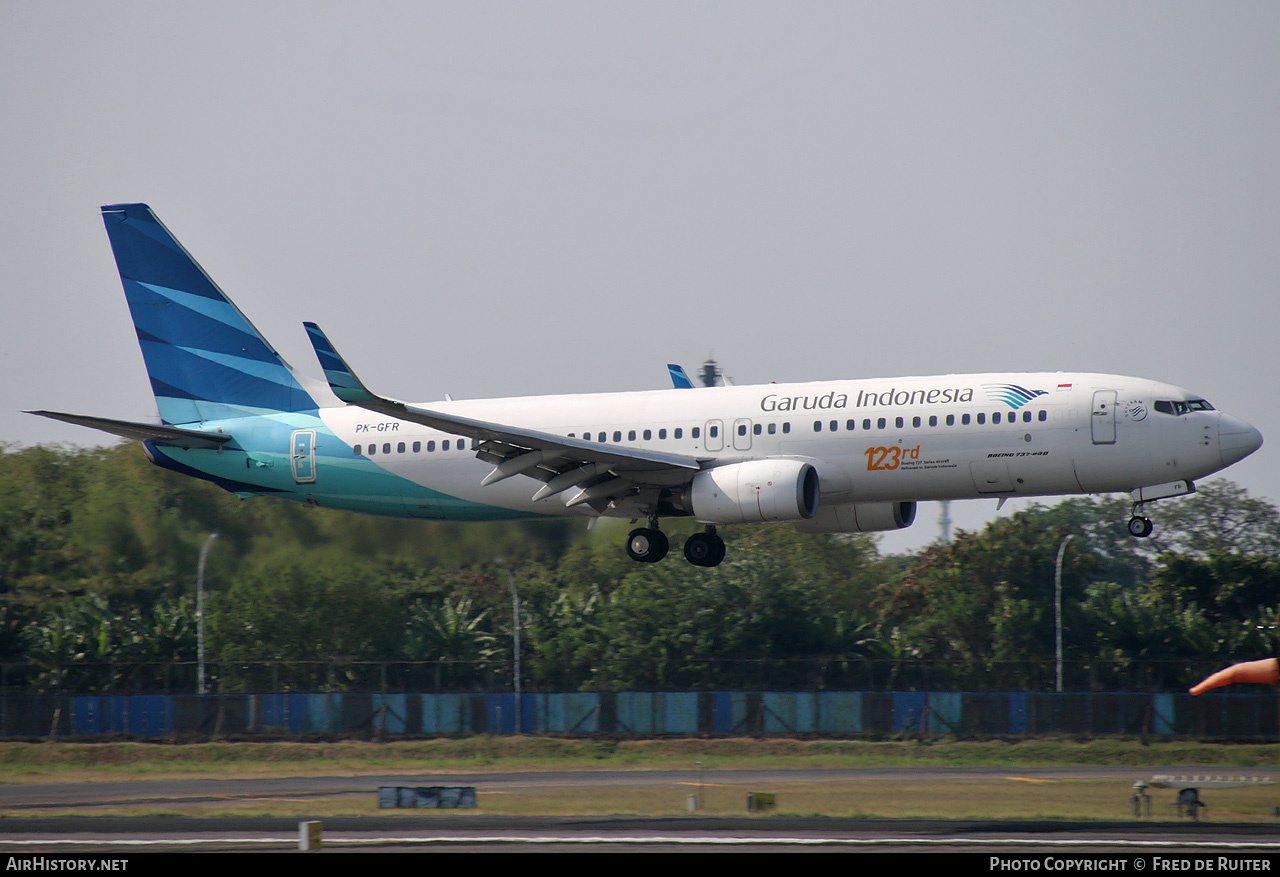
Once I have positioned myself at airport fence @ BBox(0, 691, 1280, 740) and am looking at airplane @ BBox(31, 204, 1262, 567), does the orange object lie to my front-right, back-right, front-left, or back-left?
front-left

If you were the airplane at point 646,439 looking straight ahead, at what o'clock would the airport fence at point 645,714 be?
The airport fence is roughly at 9 o'clock from the airplane.

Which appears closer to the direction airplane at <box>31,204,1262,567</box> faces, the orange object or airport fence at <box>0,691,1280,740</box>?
the orange object

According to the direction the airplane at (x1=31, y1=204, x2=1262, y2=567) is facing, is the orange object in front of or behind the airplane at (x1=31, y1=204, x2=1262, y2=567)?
in front

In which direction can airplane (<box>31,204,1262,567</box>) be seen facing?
to the viewer's right
